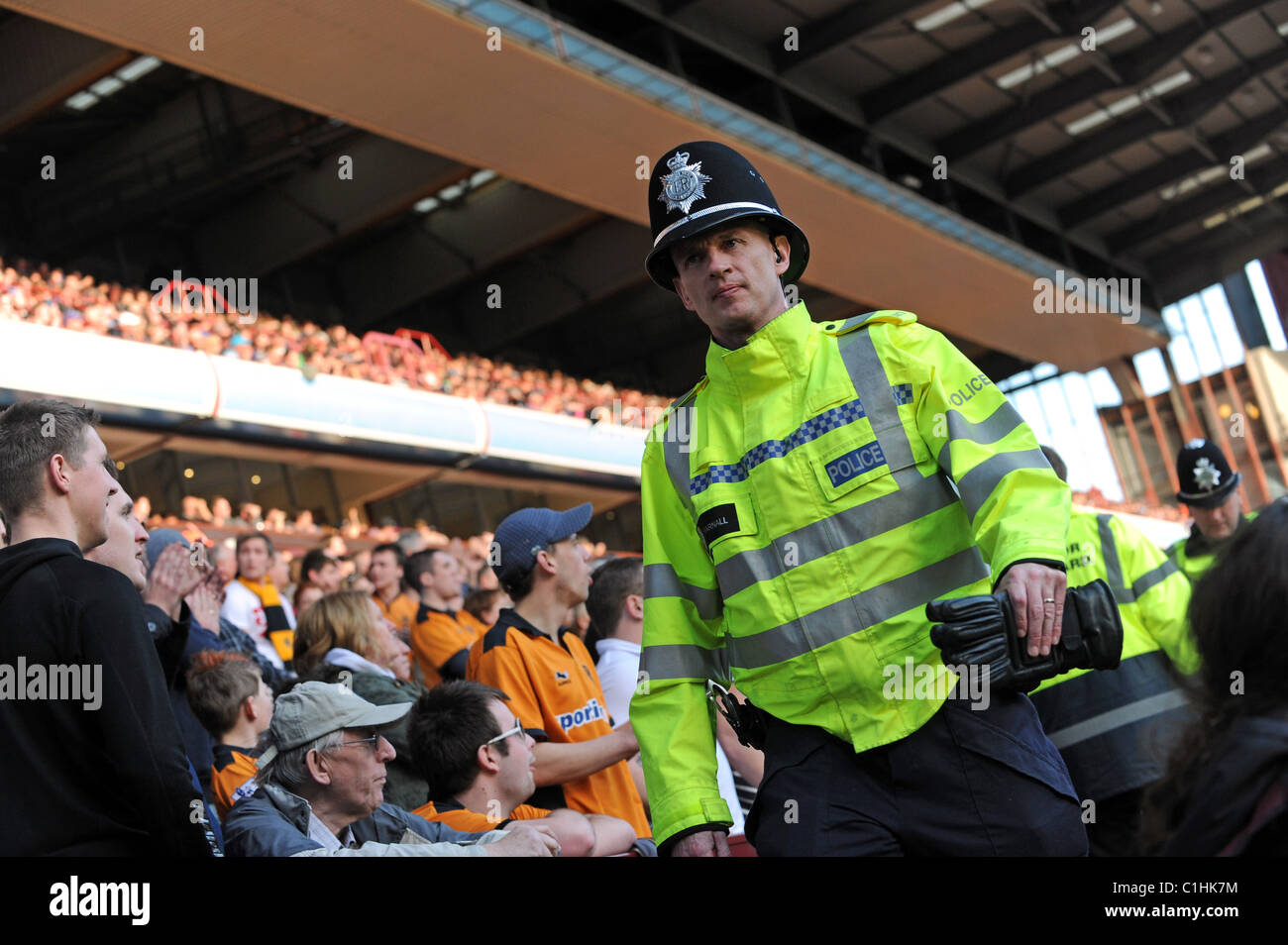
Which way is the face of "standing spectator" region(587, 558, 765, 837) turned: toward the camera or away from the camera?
away from the camera

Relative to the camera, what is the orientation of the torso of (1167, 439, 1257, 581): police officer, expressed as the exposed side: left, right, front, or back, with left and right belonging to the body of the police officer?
front

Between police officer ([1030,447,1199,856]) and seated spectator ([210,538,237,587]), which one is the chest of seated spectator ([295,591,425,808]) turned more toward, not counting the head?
the police officer

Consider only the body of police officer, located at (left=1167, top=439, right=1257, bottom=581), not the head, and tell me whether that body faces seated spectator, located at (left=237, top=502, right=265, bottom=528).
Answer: no

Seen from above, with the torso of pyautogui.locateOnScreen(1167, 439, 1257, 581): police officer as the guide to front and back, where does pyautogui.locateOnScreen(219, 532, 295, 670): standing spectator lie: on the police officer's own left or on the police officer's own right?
on the police officer's own right

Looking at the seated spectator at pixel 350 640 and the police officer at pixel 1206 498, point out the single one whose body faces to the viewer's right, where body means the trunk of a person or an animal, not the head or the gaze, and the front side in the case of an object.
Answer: the seated spectator

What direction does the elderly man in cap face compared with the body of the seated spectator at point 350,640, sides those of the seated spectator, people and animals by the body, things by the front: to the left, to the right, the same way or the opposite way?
the same way

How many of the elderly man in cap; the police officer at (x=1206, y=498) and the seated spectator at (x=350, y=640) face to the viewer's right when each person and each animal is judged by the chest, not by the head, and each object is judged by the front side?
2

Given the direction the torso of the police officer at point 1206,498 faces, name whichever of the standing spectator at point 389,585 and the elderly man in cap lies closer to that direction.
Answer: the elderly man in cap

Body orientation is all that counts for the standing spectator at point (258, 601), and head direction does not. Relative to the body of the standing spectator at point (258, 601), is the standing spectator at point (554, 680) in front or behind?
in front

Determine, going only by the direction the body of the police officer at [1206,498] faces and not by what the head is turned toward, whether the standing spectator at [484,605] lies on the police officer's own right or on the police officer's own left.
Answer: on the police officer's own right

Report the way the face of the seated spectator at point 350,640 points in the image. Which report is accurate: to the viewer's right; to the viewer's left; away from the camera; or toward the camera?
to the viewer's right

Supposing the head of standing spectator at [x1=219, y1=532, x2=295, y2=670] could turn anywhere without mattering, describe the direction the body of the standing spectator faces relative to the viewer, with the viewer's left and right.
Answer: facing the viewer and to the right of the viewer

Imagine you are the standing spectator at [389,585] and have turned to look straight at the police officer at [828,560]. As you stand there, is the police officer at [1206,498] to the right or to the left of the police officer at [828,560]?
left

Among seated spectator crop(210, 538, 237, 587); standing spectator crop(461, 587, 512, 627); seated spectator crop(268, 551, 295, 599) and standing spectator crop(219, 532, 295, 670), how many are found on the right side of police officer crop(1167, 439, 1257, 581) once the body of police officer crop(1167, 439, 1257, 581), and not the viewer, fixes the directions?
4
